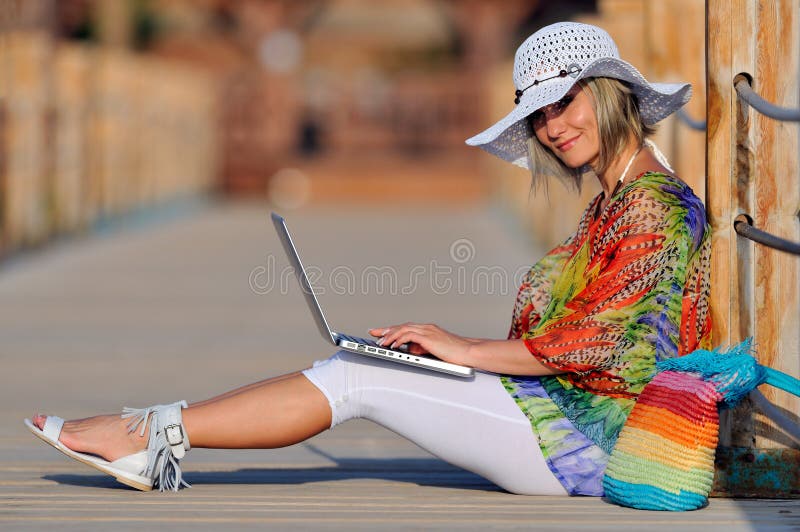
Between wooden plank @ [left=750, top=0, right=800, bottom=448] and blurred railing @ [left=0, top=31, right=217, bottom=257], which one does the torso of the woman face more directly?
the blurred railing

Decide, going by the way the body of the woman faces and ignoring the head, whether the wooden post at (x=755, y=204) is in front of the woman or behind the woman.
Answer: behind

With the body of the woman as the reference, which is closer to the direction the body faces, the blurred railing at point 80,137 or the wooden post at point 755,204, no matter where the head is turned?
the blurred railing

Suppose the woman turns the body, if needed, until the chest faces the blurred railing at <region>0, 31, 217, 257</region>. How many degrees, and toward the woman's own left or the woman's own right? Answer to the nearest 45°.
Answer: approximately 90° to the woman's own right

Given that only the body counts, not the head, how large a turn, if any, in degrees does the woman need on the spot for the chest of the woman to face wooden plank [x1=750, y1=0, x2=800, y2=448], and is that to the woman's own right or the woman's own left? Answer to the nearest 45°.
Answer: approximately 180°

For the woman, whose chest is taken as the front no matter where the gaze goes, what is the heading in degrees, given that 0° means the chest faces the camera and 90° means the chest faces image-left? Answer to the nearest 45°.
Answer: approximately 90°

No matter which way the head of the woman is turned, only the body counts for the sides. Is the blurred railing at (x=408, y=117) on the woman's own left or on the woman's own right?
on the woman's own right
